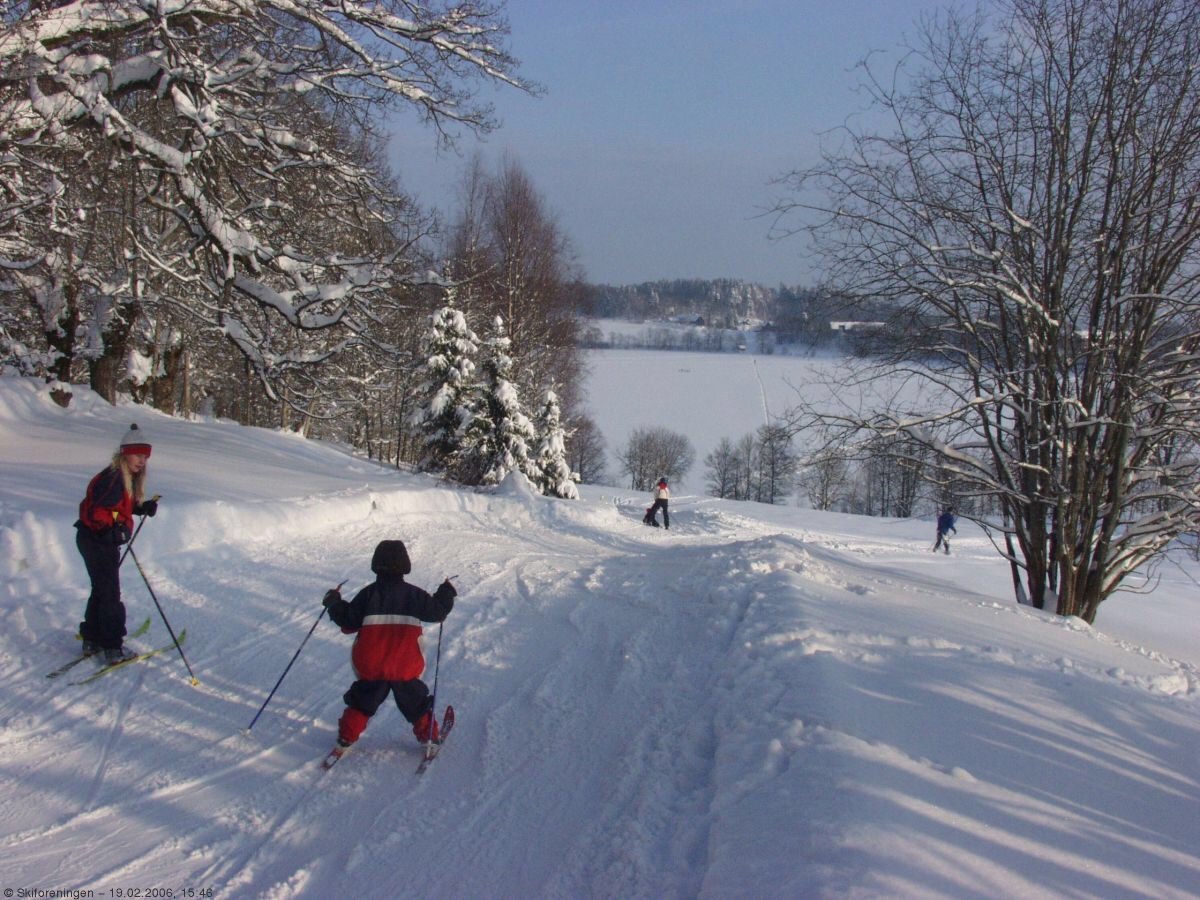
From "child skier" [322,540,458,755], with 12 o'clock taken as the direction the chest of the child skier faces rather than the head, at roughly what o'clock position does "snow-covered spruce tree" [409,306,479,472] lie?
The snow-covered spruce tree is roughly at 12 o'clock from the child skier.

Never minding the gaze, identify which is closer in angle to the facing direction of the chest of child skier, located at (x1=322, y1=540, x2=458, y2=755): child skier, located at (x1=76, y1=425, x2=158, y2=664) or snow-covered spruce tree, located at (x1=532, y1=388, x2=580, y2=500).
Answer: the snow-covered spruce tree

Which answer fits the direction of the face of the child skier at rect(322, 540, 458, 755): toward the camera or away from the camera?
away from the camera

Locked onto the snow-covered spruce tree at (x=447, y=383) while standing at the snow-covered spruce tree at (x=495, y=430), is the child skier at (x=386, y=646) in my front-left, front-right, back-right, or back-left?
back-left

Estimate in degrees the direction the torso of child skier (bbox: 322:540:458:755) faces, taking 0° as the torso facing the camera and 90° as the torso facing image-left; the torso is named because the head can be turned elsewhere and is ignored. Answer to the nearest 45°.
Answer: approximately 180°

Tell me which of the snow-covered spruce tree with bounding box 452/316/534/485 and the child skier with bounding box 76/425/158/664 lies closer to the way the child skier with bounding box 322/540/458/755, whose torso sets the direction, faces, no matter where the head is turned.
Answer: the snow-covered spruce tree

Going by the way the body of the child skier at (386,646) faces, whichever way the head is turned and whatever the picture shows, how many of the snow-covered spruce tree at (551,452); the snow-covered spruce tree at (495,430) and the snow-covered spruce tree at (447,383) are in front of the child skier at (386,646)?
3

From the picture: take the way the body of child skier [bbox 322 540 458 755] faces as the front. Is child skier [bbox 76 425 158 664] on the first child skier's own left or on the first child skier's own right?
on the first child skier's own left

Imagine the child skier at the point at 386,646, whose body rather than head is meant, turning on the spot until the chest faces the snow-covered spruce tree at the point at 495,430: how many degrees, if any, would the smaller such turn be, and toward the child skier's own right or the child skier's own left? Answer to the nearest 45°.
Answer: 0° — they already face it
